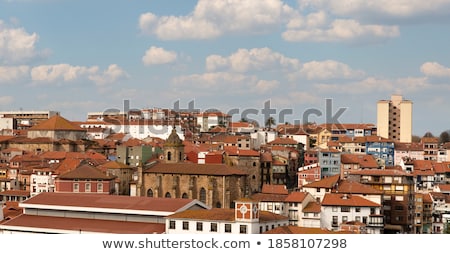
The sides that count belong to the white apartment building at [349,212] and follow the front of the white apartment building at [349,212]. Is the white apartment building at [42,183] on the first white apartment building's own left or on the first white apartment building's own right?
on the first white apartment building's own right

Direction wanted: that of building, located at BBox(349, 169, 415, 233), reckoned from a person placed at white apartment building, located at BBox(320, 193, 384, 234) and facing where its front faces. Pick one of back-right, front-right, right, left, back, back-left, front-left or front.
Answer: back-left

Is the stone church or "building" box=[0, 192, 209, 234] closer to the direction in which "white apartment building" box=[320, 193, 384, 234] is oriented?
the building

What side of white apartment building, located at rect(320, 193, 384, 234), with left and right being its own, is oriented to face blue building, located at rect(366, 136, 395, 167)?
back

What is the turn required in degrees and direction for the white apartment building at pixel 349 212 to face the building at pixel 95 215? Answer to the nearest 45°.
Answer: approximately 45° to its right

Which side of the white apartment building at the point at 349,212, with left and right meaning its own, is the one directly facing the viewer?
front

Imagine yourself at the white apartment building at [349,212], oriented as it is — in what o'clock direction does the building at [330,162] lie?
The building is roughly at 6 o'clock from the white apartment building.

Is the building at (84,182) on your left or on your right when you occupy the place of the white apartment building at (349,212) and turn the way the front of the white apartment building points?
on your right
